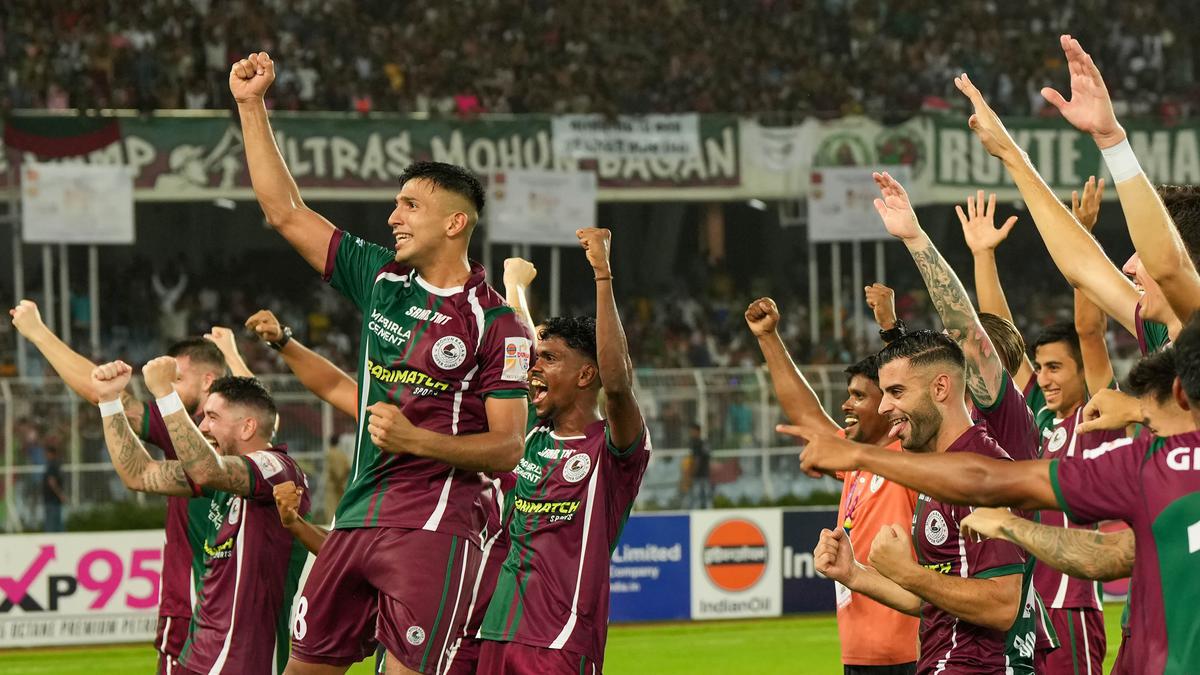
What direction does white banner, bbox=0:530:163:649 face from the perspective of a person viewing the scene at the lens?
facing the viewer

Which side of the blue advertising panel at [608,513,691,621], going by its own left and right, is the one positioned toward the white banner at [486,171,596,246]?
back

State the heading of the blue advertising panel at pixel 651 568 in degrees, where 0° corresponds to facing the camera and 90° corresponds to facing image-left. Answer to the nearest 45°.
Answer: approximately 0°

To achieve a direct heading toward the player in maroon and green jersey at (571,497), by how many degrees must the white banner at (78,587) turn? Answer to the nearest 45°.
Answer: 0° — it already faces them

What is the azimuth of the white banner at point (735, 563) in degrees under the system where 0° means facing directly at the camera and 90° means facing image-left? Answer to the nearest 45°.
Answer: approximately 0°

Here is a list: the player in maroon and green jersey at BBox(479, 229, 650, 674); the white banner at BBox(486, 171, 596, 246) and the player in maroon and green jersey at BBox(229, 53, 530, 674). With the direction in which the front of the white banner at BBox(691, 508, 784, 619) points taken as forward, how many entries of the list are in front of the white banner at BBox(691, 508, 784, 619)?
2

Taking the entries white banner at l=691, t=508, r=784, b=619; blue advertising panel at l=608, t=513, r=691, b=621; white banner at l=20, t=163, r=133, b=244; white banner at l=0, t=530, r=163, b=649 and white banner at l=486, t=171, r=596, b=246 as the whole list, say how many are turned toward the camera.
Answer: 5

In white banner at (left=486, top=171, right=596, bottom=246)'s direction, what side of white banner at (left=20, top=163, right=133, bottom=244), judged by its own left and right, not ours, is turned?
left

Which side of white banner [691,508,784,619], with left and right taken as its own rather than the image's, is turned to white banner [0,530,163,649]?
right

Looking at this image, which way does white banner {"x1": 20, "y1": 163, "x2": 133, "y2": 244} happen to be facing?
toward the camera

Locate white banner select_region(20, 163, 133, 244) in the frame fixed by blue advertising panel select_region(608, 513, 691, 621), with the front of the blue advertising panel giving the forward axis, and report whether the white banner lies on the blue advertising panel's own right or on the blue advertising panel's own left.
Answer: on the blue advertising panel's own right

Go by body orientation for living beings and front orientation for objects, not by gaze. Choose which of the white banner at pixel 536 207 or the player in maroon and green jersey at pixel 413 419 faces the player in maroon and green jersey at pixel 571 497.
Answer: the white banner

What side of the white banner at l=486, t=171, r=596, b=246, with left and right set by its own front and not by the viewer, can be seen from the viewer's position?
front

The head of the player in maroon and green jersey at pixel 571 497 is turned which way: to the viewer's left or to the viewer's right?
to the viewer's left

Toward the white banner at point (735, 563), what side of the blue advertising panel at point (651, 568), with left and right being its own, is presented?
left
